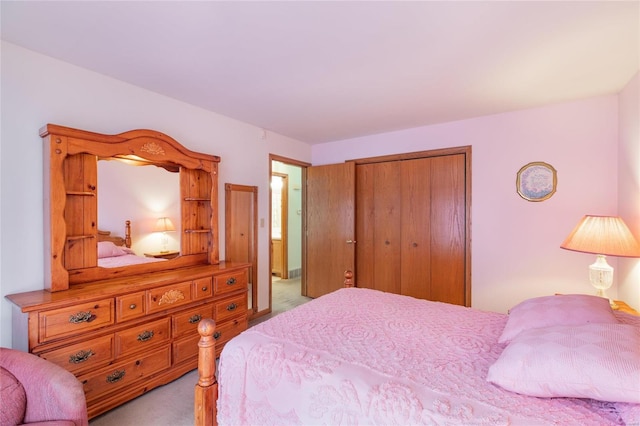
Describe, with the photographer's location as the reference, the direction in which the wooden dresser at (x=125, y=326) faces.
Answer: facing the viewer and to the right of the viewer

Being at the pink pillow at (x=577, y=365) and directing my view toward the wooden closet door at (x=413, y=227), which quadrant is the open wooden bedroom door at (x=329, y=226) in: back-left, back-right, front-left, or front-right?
front-left

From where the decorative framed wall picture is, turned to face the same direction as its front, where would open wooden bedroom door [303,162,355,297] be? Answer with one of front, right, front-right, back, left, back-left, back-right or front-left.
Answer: right

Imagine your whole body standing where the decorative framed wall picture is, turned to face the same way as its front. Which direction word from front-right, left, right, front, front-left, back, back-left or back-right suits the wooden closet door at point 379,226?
right

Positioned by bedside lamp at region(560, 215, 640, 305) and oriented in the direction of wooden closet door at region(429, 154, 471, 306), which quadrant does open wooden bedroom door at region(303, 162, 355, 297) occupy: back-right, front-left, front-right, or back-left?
front-left

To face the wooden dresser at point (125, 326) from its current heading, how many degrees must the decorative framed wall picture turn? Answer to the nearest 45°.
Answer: approximately 45° to its right

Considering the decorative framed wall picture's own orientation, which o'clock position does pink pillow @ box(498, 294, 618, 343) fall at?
The pink pillow is roughly at 12 o'clock from the decorative framed wall picture.

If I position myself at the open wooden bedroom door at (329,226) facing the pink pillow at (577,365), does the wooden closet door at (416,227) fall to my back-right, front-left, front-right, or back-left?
front-left

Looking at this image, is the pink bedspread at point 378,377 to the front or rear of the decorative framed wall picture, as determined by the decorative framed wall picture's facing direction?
to the front

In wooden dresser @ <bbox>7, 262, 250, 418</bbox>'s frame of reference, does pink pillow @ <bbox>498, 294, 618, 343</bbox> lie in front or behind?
in front

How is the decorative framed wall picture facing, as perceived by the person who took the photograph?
facing the viewer

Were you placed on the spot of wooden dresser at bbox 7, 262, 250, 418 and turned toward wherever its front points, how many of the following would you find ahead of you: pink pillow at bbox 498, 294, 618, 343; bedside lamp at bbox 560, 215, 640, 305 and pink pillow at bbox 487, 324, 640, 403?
3

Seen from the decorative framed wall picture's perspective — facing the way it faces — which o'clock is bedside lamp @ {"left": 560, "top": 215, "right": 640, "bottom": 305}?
The bedside lamp is roughly at 11 o'clock from the decorative framed wall picture.

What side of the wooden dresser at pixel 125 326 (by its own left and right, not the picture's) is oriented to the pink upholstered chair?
right

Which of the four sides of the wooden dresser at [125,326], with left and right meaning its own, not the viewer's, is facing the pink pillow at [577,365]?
front

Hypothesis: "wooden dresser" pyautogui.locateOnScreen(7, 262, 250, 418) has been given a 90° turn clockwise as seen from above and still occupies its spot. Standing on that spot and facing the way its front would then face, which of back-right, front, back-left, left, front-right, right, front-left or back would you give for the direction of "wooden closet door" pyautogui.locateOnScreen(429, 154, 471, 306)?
back-left

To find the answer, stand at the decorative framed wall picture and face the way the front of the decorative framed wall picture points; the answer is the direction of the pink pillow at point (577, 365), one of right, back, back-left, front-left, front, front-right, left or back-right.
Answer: front

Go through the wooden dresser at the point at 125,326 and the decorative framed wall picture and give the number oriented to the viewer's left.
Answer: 0

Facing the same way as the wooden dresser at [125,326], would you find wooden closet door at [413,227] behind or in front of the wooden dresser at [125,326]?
in front

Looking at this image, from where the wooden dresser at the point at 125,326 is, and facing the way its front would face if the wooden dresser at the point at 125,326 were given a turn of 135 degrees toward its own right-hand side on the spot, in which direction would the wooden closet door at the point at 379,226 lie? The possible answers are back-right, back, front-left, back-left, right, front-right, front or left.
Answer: back

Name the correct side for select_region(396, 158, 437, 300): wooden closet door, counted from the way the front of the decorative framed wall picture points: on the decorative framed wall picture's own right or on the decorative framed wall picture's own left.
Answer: on the decorative framed wall picture's own right
